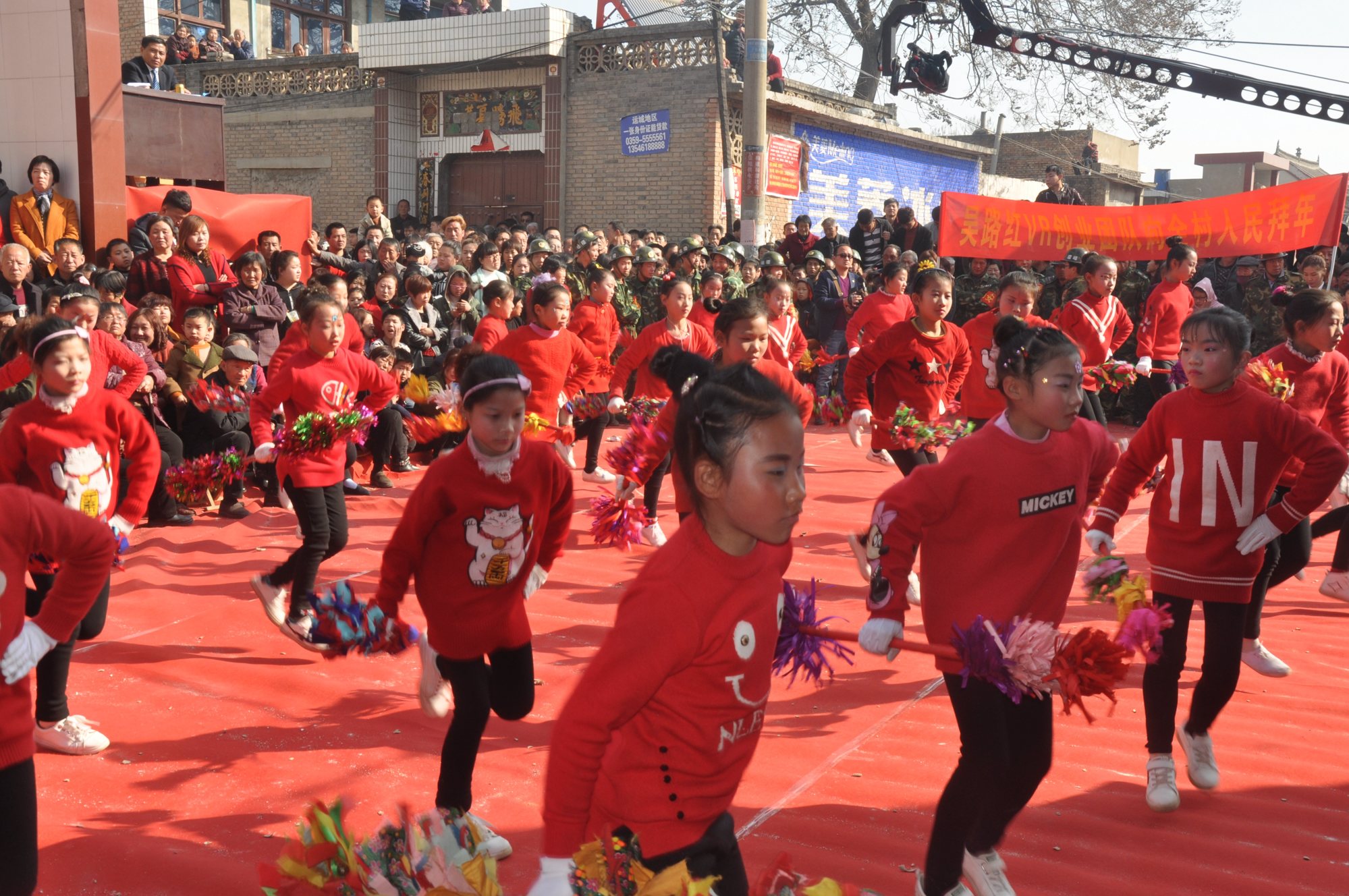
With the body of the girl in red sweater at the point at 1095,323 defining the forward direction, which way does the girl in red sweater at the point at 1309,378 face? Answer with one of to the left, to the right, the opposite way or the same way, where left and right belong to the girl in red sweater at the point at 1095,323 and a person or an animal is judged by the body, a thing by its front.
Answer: the same way

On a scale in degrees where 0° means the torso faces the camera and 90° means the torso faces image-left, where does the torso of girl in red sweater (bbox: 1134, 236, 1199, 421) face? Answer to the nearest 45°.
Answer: approximately 315°

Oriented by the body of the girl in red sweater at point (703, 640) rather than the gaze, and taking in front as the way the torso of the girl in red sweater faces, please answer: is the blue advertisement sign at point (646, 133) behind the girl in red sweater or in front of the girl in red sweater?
behind

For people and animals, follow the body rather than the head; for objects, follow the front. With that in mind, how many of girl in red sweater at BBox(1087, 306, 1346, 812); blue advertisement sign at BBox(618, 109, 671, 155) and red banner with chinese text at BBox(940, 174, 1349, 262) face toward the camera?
3

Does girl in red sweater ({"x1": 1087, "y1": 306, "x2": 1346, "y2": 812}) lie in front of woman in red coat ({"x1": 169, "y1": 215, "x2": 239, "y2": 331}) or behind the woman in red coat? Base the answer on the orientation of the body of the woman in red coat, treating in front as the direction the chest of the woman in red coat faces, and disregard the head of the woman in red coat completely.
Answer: in front

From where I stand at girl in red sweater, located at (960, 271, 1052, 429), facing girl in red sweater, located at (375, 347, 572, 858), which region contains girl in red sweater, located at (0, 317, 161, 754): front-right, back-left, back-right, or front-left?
front-right

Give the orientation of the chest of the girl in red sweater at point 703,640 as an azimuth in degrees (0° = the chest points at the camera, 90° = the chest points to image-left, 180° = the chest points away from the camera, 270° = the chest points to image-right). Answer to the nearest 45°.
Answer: approximately 315°

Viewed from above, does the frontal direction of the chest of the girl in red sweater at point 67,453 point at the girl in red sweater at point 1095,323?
no

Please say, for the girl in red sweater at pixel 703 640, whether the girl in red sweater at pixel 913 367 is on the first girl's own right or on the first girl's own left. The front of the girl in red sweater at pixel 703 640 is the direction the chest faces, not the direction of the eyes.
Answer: on the first girl's own left

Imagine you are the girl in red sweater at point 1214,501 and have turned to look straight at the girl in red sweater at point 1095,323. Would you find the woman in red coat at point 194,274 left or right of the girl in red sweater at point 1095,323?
left

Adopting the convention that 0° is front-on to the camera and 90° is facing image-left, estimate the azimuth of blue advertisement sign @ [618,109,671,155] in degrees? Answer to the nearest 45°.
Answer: approximately 0°

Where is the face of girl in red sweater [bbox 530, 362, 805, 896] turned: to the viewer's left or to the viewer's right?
to the viewer's right

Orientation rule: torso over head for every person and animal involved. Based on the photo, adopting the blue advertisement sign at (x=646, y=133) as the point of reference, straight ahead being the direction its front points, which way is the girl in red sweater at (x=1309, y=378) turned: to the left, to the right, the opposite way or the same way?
the same way

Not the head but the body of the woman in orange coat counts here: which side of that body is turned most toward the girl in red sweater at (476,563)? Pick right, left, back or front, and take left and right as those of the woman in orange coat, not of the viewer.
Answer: front

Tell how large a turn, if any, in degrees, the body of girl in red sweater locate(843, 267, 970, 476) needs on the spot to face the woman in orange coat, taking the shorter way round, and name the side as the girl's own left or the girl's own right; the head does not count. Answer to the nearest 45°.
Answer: approximately 135° to the girl's own right

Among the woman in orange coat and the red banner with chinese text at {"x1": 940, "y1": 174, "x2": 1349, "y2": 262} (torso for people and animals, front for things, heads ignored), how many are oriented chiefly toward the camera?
2

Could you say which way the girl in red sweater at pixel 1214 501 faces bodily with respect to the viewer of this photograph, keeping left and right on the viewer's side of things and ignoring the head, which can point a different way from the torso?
facing the viewer

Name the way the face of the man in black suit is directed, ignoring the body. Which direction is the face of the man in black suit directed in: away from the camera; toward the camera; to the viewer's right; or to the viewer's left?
toward the camera

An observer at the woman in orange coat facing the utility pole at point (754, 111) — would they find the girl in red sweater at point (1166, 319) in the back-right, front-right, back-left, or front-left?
front-right

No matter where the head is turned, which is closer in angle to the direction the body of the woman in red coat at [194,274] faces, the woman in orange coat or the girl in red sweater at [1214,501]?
the girl in red sweater
